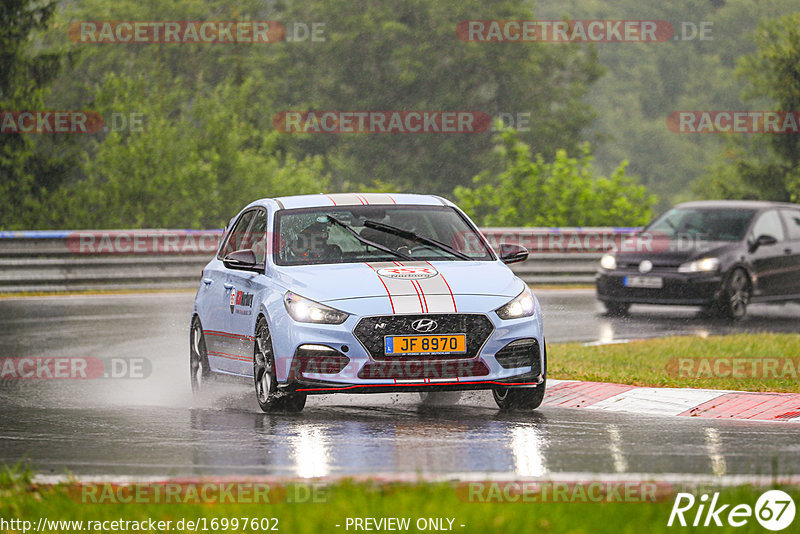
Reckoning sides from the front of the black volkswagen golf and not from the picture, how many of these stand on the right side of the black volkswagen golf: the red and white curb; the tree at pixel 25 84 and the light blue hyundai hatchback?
1

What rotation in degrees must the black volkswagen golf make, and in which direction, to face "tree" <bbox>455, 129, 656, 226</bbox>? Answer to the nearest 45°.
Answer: approximately 135° to its right

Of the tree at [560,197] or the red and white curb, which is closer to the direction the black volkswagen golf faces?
the red and white curb

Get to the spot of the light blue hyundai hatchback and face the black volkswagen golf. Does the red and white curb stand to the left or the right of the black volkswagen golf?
right

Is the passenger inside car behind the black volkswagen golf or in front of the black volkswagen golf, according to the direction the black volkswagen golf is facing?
in front

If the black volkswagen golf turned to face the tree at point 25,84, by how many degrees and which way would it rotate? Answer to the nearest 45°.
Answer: approximately 90° to its right

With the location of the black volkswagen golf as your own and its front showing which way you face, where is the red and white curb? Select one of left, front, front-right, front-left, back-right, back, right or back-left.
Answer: front-left

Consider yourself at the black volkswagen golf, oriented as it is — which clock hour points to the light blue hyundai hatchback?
The light blue hyundai hatchback is roughly at 11 o'clock from the black volkswagen golf.
